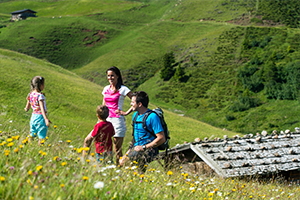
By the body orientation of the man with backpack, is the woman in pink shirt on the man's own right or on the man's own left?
on the man's own right

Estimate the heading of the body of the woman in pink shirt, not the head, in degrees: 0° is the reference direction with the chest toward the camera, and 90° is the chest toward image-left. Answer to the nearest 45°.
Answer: approximately 45°

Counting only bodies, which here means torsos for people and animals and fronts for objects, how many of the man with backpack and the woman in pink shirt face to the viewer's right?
0

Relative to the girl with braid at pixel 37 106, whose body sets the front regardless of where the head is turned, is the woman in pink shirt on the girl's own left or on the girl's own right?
on the girl's own right

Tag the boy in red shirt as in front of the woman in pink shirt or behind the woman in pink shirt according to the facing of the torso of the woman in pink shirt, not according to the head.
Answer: in front

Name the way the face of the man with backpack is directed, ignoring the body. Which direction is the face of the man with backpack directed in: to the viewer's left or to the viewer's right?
to the viewer's left

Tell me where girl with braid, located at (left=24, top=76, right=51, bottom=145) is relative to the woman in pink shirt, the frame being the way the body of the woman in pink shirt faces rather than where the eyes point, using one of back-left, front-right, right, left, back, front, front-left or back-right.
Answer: front-right
